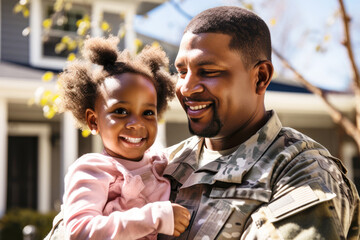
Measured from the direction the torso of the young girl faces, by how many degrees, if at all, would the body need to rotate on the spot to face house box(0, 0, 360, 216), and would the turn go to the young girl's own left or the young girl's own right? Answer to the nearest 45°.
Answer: approximately 135° to the young girl's own left

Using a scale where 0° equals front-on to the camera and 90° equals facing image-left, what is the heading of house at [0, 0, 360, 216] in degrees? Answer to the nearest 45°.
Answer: approximately 0°

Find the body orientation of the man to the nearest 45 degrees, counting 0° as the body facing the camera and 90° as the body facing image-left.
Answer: approximately 45°

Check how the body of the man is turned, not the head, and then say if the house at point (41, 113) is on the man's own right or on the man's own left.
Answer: on the man's own right

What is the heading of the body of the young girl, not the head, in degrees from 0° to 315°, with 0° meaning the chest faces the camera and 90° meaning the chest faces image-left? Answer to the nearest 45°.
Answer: approximately 315°
